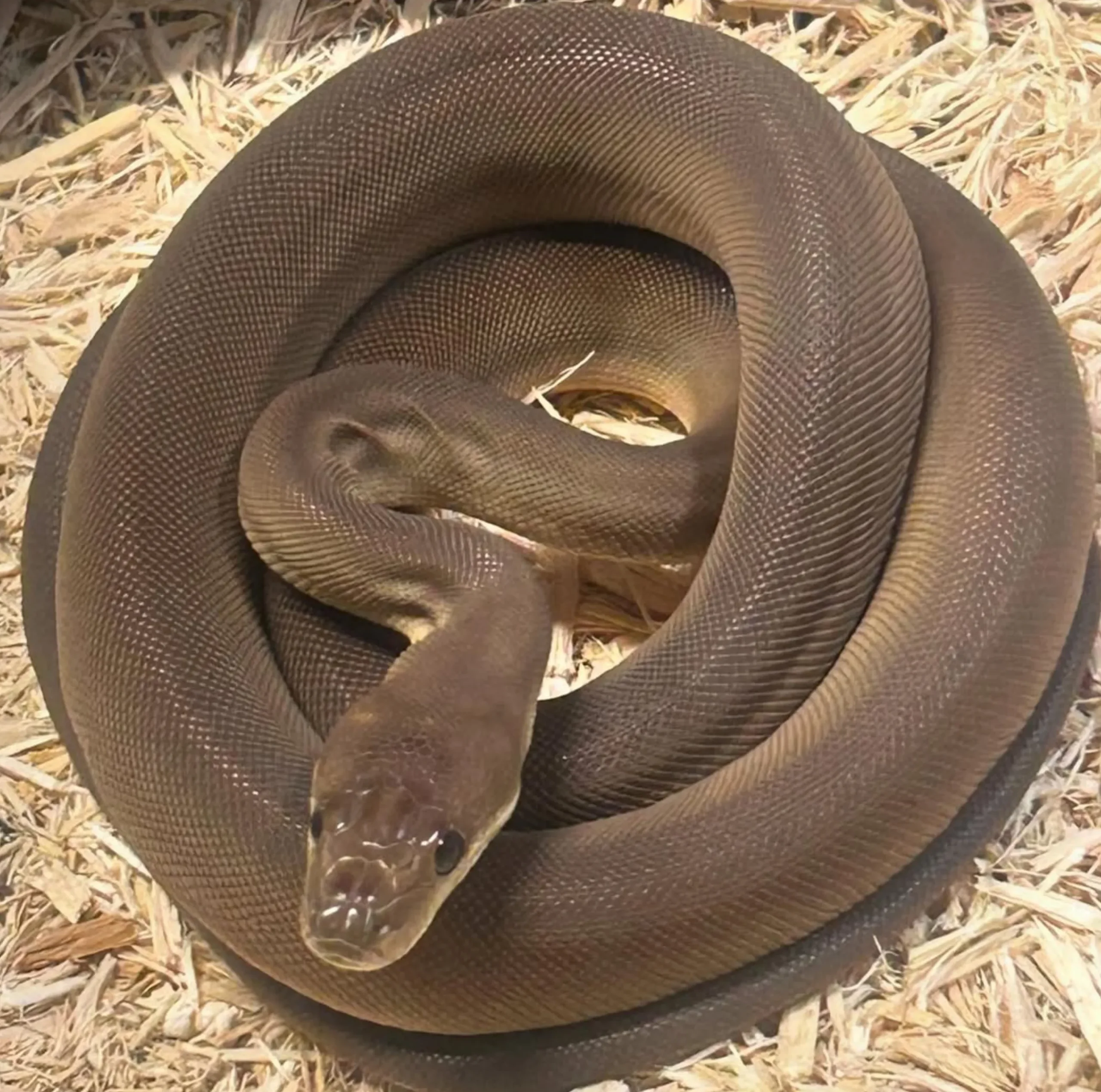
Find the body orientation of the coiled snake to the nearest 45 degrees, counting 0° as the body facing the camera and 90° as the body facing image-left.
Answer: approximately 0°
